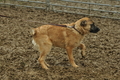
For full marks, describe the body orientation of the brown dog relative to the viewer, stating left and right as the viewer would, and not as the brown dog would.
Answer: facing to the right of the viewer
